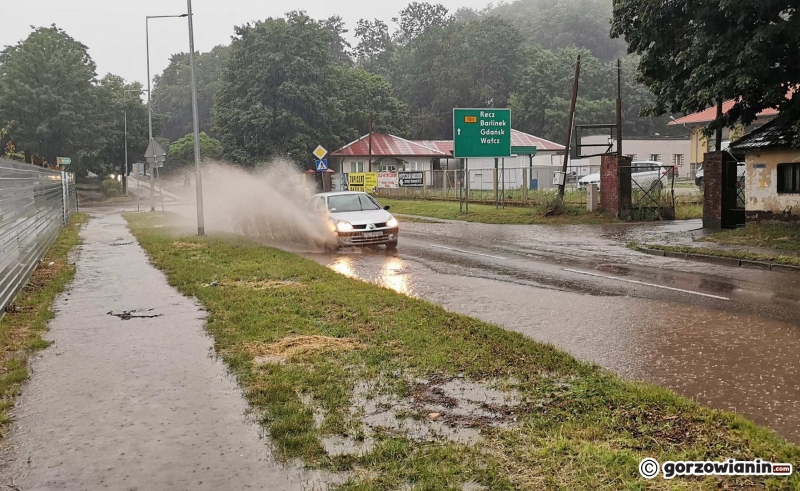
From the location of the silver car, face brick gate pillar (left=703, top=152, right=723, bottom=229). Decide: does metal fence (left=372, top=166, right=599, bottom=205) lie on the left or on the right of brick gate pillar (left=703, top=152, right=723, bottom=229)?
left

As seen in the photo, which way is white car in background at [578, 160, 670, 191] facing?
to the viewer's left

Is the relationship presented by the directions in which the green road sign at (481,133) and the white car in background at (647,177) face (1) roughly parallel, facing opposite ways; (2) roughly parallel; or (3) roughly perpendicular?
roughly perpendicular

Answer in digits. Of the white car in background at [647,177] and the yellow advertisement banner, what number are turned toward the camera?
1

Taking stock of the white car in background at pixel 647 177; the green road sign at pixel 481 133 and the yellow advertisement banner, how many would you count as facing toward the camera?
2

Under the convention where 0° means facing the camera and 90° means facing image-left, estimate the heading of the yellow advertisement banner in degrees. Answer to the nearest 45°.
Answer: approximately 0°

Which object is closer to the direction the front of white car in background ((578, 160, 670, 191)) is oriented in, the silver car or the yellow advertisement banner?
the yellow advertisement banner
